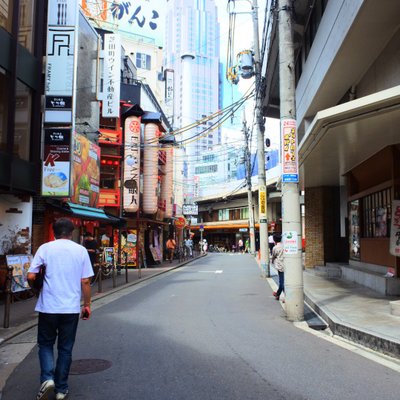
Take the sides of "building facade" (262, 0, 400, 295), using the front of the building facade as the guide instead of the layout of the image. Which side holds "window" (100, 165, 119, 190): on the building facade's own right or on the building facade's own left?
on the building facade's own right

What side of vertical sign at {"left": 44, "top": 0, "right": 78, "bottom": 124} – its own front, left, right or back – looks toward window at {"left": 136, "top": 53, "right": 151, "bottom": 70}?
back

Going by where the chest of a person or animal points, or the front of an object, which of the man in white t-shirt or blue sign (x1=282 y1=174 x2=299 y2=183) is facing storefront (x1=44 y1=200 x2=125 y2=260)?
the man in white t-shirt

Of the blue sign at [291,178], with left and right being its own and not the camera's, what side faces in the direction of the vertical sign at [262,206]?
back

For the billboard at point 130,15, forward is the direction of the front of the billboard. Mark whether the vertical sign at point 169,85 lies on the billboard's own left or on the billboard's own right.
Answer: on the billboard's own left

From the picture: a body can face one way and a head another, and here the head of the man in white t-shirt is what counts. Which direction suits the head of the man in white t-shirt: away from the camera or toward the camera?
away from the camera

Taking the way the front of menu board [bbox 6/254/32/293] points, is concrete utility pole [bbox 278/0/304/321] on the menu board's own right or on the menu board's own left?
on the menu board's own left

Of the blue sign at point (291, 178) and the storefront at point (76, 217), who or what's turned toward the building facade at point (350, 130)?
the storefront

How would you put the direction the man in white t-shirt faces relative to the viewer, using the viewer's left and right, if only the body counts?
facing away from the viewer

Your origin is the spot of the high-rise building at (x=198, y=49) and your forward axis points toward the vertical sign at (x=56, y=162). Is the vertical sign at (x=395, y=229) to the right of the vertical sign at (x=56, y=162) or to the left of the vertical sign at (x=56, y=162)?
left

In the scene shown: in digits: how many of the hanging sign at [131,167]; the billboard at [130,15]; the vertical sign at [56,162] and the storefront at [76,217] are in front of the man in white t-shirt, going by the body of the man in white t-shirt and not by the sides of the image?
4
